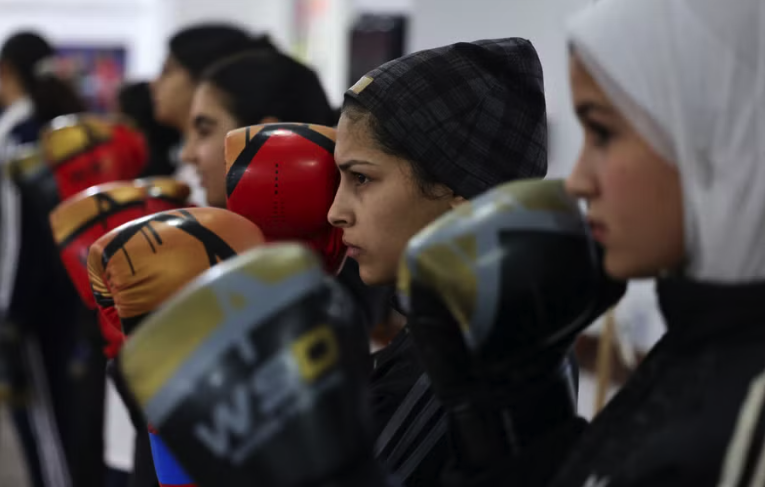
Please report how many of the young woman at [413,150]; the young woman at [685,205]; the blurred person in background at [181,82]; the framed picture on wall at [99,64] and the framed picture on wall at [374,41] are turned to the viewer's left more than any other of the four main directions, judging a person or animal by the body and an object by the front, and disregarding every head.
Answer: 3

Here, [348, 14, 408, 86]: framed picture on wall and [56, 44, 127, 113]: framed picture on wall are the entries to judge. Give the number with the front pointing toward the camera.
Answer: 2

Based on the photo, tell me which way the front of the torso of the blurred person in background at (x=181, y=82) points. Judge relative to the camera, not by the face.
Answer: to the viewer's left

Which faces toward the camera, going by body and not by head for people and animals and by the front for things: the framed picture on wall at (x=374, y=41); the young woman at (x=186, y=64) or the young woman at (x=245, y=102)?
the framed picture on wall

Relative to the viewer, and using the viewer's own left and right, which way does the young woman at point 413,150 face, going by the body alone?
facing to the left of the viewer

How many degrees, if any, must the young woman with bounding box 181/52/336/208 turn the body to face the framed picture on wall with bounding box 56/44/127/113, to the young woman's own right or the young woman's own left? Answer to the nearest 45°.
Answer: approximately 90° to the young woman's own right

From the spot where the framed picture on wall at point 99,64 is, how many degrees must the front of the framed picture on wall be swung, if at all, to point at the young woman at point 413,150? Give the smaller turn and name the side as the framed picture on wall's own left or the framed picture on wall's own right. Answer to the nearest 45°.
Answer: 0° — it already faces them

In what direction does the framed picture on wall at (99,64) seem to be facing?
toward the camera

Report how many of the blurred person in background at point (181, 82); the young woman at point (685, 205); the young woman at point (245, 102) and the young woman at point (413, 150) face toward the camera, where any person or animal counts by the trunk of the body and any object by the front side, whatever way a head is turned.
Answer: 0

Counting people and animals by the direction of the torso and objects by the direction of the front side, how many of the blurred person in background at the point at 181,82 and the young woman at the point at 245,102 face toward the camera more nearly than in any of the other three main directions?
0

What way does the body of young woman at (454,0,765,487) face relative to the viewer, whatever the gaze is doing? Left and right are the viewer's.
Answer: facing to the left of the viewer

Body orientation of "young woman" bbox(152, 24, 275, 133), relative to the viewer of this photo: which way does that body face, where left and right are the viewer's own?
facing to the left of the viewer

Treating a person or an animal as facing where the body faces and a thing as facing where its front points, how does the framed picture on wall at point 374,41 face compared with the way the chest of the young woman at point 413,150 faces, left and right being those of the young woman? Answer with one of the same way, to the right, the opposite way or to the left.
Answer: to the left

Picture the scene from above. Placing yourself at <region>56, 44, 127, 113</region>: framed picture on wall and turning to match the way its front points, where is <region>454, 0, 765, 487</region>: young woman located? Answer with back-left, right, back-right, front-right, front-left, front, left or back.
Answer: front

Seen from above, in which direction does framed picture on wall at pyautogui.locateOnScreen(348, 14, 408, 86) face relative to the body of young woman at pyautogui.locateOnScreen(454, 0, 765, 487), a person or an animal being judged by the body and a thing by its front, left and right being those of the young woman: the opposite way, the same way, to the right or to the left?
to the left

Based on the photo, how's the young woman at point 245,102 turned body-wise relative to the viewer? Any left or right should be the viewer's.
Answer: facing to the left of the viewer

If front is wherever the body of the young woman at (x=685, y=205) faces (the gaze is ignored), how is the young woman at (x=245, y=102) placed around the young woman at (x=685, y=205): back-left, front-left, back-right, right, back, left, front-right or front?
front-right

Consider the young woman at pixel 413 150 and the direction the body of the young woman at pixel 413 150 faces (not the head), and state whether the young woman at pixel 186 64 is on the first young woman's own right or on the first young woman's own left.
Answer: on the first young woman's own right

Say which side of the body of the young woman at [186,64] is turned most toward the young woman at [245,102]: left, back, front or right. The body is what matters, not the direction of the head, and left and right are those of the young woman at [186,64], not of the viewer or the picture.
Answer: left

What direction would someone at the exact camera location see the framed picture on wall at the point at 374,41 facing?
facing the viewer

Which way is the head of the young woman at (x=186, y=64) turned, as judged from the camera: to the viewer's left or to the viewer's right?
to the viewer's left
